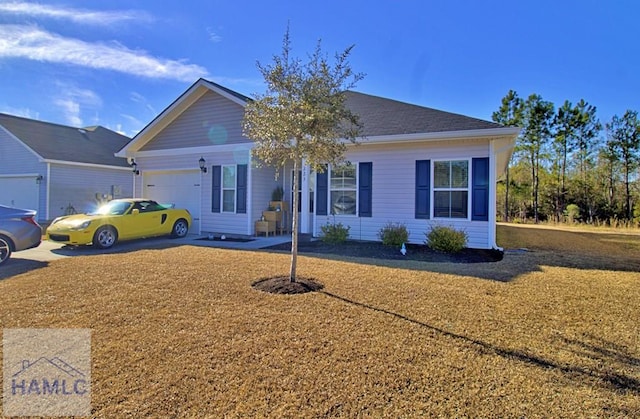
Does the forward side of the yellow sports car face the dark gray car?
yes

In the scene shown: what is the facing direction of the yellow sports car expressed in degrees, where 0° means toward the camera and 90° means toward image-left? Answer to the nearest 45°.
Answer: approximately 45°

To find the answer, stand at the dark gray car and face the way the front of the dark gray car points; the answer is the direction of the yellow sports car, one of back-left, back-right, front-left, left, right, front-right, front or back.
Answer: back

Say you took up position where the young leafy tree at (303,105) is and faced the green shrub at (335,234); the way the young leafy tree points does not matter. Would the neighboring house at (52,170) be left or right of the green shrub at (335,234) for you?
left

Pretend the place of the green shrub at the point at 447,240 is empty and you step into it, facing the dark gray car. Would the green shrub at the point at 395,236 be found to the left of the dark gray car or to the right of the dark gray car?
right
